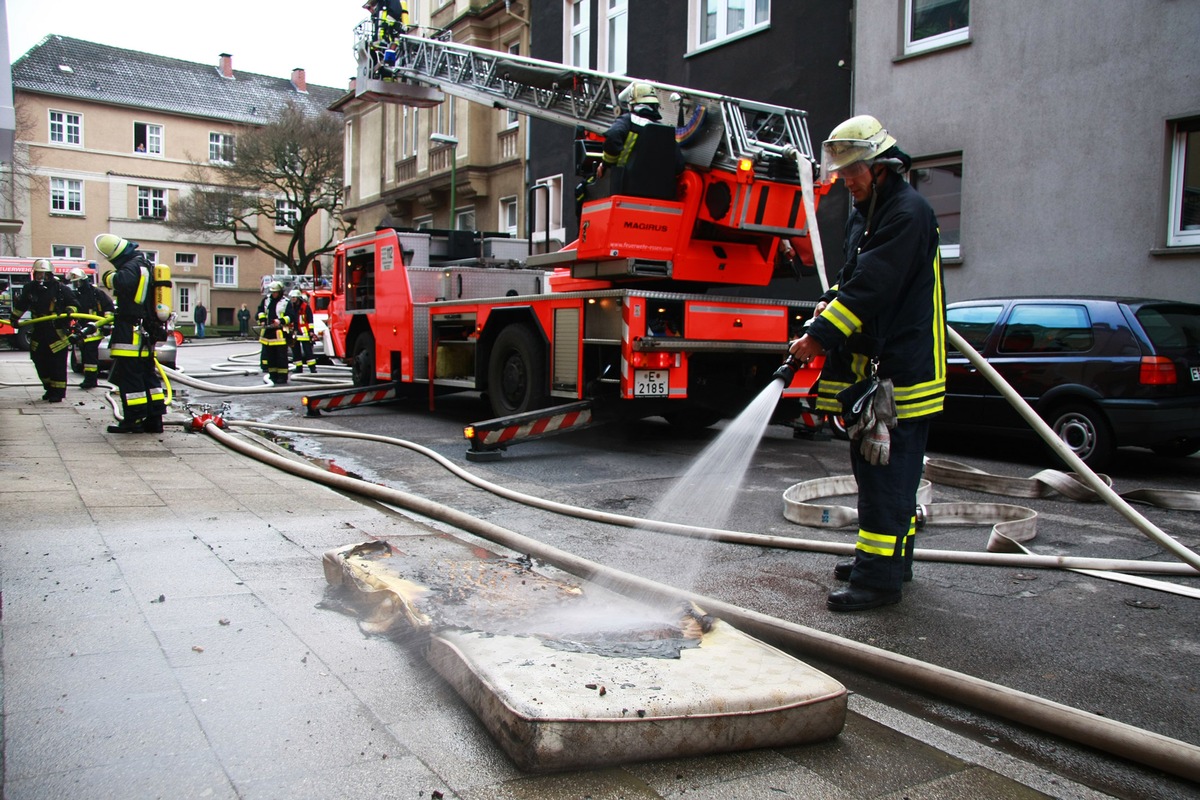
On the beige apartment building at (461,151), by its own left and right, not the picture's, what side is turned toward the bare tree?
right

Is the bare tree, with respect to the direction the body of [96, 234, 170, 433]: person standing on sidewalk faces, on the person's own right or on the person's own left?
on the person's own right

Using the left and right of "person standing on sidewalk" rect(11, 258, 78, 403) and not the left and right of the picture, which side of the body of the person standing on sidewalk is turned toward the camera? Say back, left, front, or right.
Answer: front

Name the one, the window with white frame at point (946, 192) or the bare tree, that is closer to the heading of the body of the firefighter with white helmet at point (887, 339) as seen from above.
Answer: the bare tree

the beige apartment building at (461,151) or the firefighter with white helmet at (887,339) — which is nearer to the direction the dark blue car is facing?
the beige apartment building

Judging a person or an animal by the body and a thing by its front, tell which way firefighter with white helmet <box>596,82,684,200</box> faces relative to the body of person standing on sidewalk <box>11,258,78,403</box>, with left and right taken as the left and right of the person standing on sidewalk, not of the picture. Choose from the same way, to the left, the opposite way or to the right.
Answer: the opposite way

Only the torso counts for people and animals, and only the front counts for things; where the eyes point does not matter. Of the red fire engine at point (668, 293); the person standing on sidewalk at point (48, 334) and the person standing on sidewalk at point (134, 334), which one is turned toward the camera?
the person standing on sidewalk at point (48, 334)

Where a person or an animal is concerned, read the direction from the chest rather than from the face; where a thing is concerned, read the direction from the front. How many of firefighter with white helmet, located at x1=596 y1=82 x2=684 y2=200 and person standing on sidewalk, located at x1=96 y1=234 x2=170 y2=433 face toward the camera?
0

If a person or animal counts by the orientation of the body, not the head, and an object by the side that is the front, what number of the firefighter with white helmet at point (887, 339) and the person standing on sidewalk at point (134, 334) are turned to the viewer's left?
2

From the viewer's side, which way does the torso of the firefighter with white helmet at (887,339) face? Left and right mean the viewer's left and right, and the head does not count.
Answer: facing to the left of the viewer

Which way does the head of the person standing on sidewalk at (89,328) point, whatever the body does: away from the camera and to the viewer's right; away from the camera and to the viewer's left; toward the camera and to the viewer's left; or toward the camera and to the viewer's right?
toward the camera and to the viewer's left

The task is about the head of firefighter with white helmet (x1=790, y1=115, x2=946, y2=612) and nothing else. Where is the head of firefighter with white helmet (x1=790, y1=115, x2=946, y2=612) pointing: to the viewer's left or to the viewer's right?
to the viewer's left

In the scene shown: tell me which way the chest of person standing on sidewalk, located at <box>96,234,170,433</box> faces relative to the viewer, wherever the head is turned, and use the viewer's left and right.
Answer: facing to the left of the viewer
